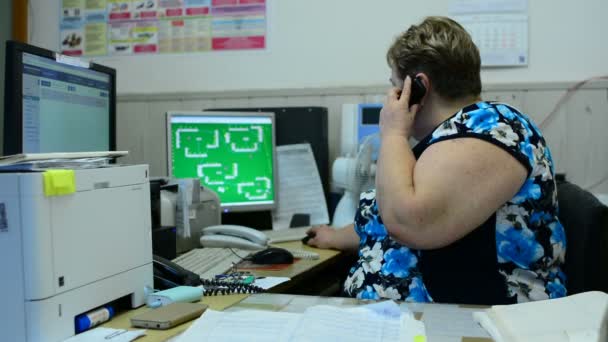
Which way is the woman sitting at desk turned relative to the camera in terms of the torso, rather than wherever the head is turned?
to the viewer's left

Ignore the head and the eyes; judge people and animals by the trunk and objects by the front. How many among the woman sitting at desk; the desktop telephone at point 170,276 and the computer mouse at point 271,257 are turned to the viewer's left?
2

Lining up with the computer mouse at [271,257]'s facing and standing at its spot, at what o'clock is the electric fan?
The electric fan is roughly at 4 o'clock from the computer mouse.

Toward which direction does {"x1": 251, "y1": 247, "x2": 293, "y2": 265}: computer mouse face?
to the viewer's left

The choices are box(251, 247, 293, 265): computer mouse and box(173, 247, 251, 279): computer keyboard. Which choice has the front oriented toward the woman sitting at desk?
the computer keyboard

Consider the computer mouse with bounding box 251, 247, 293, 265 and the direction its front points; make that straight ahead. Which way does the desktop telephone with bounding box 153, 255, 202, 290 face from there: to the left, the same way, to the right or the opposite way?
the opposite way

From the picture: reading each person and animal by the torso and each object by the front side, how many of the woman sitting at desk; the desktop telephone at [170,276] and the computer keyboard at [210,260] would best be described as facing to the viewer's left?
1

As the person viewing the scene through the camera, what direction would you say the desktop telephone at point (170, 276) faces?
facing to the right of the viewer

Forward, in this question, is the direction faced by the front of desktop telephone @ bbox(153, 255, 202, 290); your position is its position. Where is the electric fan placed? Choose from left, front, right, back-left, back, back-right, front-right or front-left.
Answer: front-left

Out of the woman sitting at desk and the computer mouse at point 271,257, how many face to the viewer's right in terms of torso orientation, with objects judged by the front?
0

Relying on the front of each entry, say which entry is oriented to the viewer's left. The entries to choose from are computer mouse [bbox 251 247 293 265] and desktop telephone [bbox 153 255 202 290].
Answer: the computer mouse

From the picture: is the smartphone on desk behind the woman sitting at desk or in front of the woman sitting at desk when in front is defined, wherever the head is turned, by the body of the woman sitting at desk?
in front

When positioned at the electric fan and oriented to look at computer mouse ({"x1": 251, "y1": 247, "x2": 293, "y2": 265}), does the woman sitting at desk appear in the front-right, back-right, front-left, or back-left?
front-left
